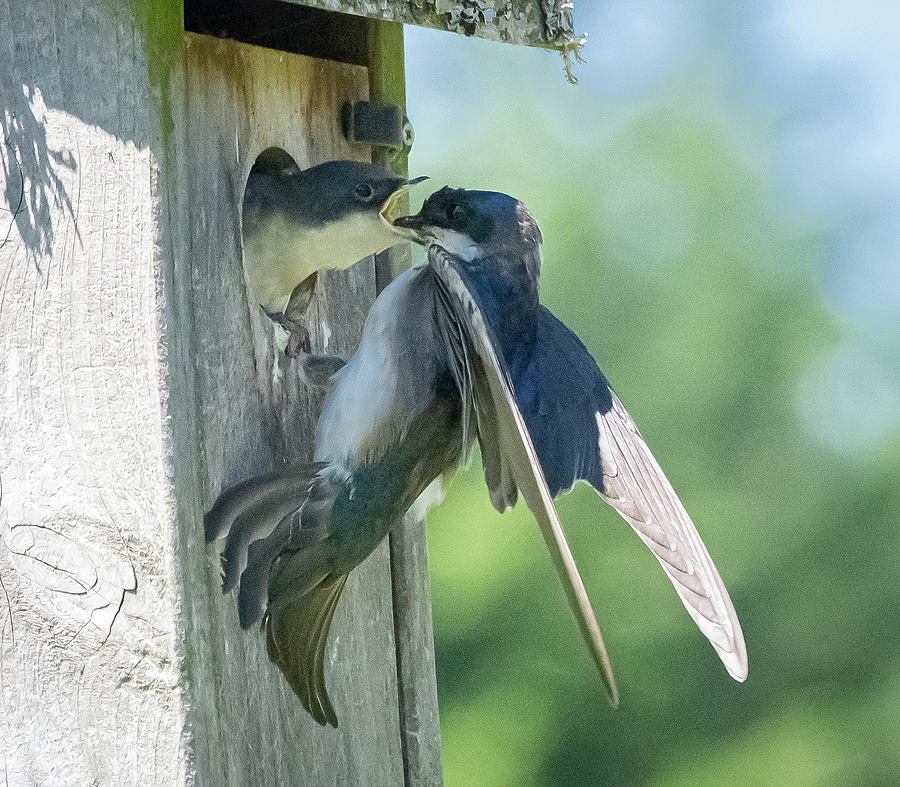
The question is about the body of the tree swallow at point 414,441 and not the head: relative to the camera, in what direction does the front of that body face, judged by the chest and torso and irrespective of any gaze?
to the viewer's left

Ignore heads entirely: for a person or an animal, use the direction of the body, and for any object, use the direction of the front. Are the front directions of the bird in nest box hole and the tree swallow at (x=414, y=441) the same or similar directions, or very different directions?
very different directions

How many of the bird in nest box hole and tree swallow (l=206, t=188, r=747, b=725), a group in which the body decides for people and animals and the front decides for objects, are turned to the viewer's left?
1

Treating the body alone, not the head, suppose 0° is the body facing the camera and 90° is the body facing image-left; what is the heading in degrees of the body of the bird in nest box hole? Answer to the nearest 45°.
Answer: approximately 270°
